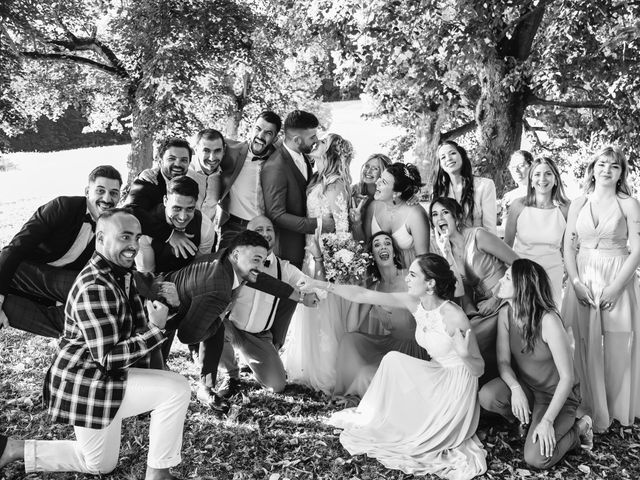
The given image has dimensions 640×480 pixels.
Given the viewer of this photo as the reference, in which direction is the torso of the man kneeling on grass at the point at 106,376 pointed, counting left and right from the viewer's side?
facing to the right of the viewer

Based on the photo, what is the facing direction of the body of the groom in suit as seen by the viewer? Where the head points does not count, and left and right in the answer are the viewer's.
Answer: facing to the right of the viewer

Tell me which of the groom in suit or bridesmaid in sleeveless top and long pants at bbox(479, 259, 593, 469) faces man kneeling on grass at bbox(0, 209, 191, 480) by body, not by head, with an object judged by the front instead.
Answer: the bridesmaid in sleeveless top and long pants

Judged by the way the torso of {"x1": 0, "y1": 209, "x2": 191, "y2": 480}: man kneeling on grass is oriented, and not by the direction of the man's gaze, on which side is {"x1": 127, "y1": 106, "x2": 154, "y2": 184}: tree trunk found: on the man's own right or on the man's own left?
on the man's own left

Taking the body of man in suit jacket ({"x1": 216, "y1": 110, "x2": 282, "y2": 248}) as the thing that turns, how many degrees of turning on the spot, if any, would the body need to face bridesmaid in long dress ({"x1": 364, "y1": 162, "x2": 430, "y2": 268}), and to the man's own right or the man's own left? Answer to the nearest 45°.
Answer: approximately 45° to the man's own left

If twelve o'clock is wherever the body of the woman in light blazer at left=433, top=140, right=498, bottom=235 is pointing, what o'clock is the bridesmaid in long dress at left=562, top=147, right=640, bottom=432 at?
the bridesmaid in long dress at left=562, top=147, right=640, bottom=432 is roughly at 8 o'clock from the woman in light blazer at left=433, top=140, right=498, bottom=235.

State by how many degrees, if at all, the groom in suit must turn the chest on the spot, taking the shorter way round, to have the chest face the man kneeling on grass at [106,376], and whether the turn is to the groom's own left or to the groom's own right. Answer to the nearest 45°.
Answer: approximately 135° to the groom's own right

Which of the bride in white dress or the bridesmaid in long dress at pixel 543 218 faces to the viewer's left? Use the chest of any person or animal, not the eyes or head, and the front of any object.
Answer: the bride in white dress

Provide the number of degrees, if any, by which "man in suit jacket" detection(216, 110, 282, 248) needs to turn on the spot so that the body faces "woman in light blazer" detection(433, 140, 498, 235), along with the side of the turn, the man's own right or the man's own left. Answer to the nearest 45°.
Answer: approximately 45° to the man's own left

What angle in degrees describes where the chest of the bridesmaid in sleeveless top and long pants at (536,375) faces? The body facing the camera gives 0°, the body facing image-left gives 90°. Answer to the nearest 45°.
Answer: approximately 45°

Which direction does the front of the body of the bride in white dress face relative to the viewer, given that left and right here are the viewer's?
facing to the left of the viewer

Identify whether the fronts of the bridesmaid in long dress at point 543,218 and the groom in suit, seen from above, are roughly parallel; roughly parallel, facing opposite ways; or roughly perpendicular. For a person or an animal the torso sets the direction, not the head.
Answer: roughly perpendicular

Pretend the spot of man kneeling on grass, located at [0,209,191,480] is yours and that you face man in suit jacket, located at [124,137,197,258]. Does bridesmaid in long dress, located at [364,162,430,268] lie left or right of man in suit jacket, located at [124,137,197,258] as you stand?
right
